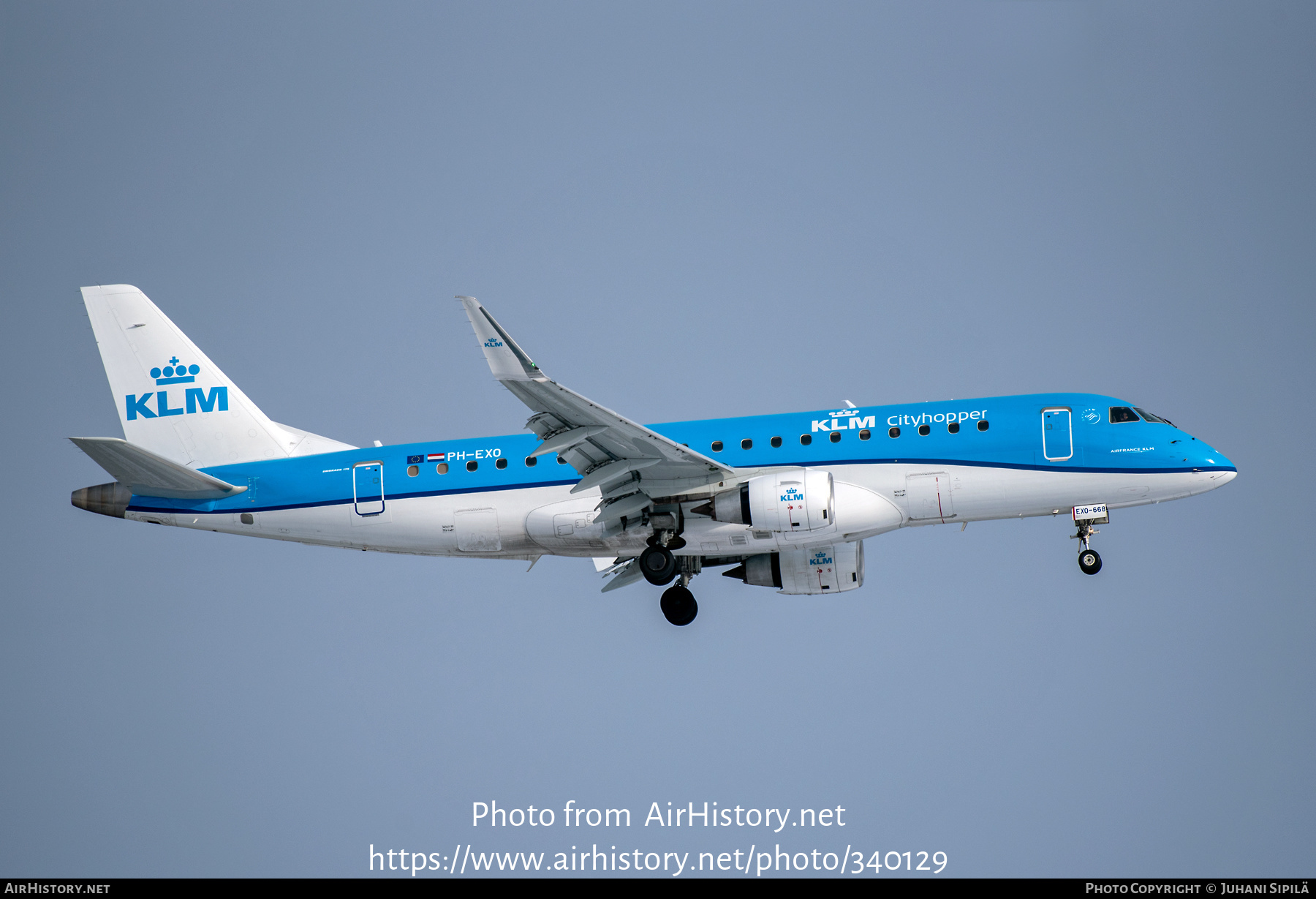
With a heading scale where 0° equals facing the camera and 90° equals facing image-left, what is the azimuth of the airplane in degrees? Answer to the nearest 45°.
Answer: approximately 270°
